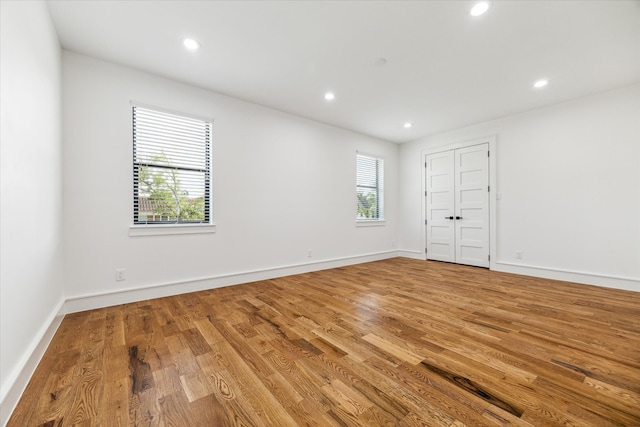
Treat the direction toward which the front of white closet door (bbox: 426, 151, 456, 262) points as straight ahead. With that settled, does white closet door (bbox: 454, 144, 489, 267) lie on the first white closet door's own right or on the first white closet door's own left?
on the first white closet door's own left

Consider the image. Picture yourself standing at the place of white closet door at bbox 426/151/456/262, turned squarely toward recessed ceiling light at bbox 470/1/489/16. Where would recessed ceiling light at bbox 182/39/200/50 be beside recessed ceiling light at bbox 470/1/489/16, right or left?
right

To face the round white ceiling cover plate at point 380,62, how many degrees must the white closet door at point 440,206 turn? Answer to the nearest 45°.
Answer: approximately 45° to its left

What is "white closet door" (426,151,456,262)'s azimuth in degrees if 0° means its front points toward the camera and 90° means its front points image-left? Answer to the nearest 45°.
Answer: approximately 45°

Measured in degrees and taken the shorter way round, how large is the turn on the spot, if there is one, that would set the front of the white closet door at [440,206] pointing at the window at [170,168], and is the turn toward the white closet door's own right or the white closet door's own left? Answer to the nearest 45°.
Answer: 0° — it already faces it

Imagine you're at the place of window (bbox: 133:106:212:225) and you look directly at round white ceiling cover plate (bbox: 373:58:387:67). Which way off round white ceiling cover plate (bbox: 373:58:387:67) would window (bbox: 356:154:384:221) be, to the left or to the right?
left

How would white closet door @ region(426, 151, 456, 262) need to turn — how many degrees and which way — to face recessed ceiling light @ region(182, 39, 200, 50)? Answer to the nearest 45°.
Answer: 0° — it already faces it

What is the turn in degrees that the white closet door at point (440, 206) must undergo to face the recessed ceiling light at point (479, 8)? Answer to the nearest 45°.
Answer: approximately 45° to its left
